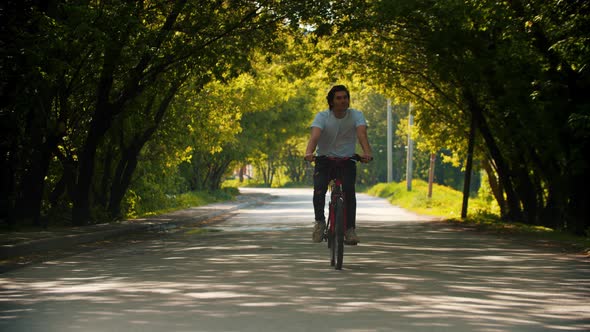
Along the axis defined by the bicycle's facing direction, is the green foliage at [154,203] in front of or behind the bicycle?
behind

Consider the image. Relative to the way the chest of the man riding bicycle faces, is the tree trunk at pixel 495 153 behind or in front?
behind

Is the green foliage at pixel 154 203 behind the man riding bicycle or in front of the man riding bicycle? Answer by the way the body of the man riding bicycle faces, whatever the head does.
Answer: behind

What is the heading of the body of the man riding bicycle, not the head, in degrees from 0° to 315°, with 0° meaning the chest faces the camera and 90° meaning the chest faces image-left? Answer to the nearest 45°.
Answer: approximately 0°

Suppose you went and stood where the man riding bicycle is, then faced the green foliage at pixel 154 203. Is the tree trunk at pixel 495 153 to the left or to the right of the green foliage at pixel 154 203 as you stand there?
right

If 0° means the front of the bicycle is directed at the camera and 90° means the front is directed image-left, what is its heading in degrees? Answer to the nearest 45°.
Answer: approximately 0°
